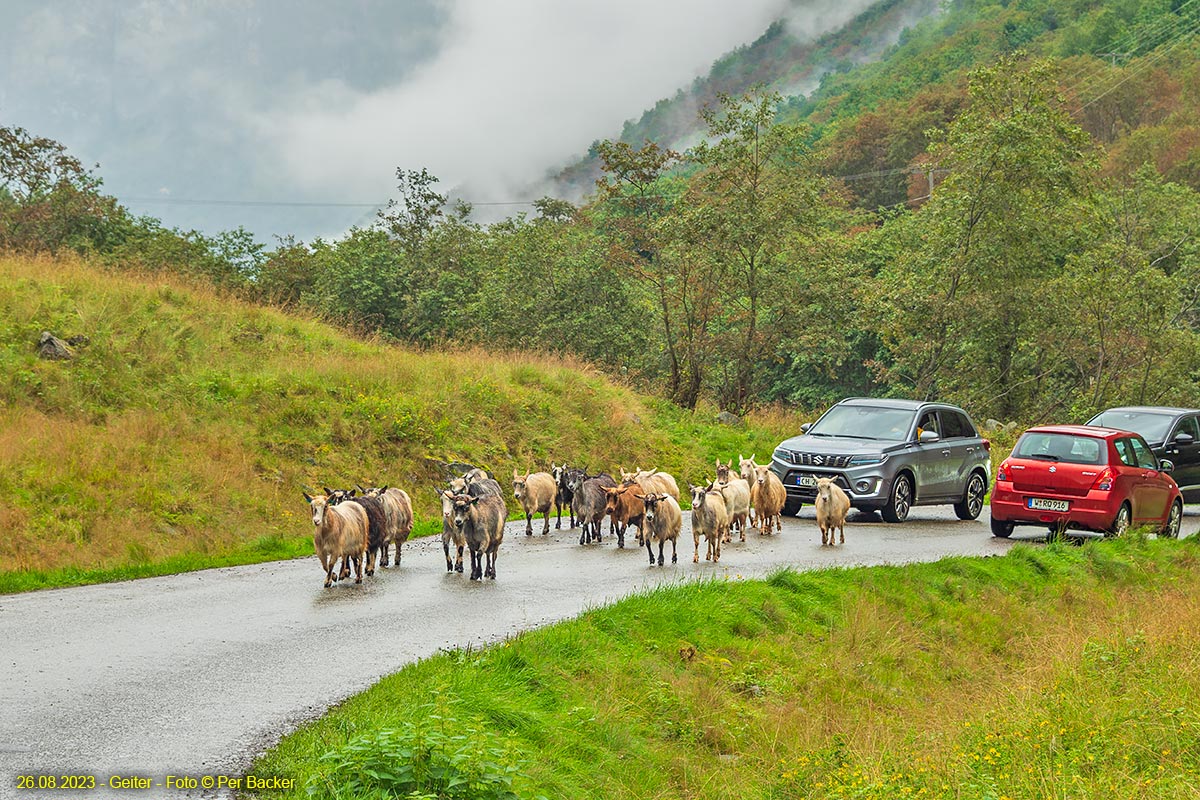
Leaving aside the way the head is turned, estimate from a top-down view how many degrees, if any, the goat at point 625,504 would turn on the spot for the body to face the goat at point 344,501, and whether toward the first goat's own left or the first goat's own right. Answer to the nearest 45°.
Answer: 0° — it already faces it

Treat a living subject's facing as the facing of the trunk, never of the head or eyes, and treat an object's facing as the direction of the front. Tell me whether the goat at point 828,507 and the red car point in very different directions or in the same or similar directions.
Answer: very different directions

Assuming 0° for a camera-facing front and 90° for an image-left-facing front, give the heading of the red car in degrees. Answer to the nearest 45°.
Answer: approximately 225°

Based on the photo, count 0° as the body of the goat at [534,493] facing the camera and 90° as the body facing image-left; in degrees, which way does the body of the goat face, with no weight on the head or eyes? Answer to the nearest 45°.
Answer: approximately 45°

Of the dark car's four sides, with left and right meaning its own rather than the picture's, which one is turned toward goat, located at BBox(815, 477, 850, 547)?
front

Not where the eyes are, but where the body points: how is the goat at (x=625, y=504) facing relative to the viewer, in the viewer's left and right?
facing the viewer and to the left of the viewer

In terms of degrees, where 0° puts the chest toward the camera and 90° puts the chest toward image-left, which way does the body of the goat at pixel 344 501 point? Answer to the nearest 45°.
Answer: approximately 45°

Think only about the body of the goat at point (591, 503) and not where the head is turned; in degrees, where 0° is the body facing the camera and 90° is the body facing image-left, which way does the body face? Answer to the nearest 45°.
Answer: approximately 45°

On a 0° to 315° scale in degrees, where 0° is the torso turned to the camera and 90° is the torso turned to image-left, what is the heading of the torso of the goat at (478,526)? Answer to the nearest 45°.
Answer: approximately 45°

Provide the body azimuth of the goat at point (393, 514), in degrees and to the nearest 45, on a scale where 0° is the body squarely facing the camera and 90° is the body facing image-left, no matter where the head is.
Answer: approximately 45°

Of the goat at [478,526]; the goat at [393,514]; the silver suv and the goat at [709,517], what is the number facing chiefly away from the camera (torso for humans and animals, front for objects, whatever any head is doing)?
0

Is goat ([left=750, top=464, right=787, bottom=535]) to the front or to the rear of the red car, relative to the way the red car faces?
to the rear

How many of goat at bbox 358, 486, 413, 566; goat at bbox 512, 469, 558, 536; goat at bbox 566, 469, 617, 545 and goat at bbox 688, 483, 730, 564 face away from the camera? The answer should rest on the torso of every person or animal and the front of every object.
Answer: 0

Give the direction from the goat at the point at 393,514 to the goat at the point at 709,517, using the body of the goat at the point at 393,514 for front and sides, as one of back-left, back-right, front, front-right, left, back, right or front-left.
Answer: back-left

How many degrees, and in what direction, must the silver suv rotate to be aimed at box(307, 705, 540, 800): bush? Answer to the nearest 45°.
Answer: approximately 45° to its left
